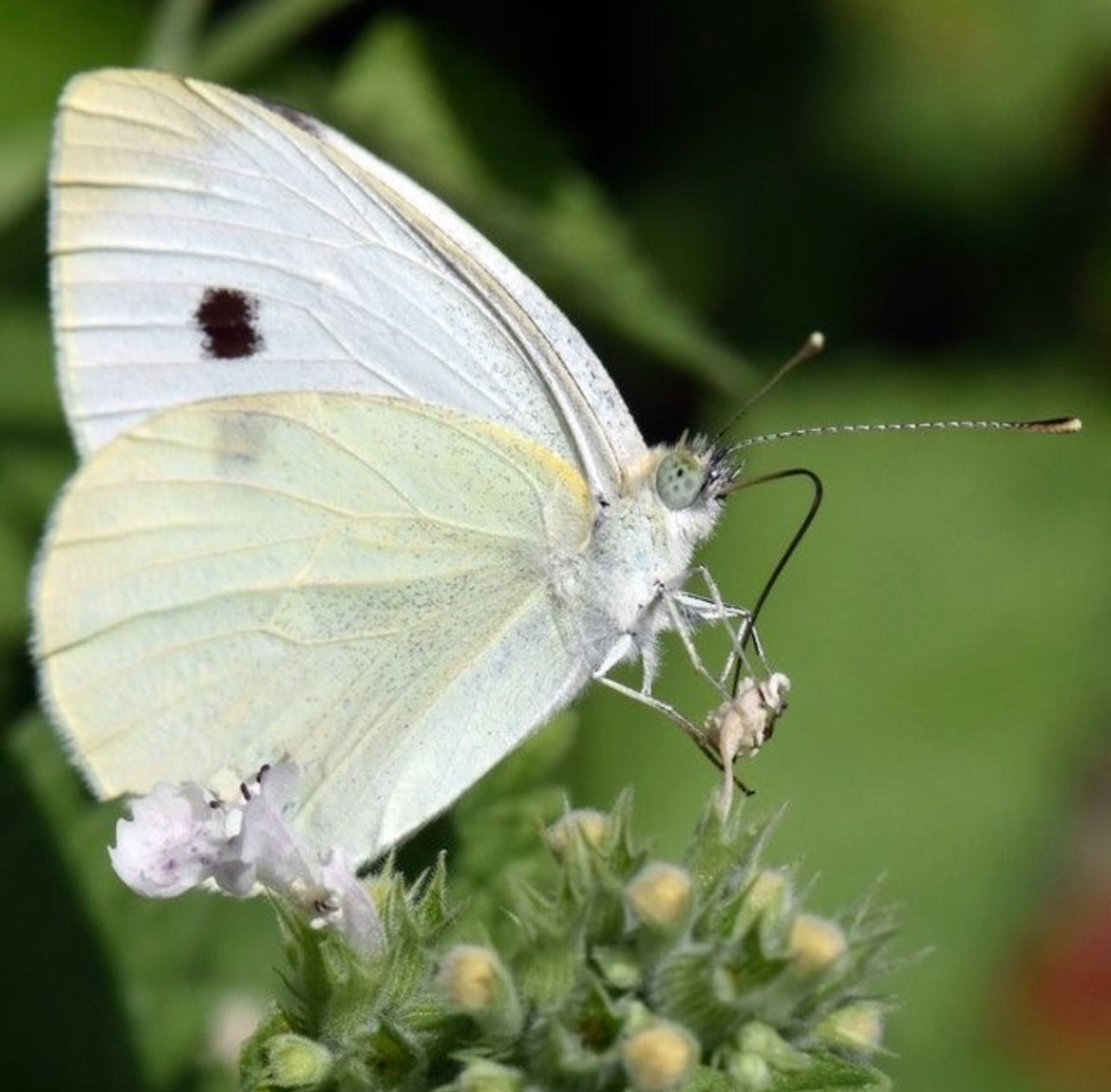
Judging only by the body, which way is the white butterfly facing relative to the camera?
to the viewer's right

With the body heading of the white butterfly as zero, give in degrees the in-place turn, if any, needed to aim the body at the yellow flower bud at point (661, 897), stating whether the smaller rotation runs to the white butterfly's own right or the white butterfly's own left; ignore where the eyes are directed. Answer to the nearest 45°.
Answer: approximately 45° to the white butterfly's own right
